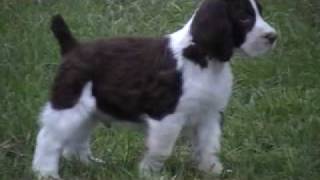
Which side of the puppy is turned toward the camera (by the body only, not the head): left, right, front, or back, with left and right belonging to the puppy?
right
